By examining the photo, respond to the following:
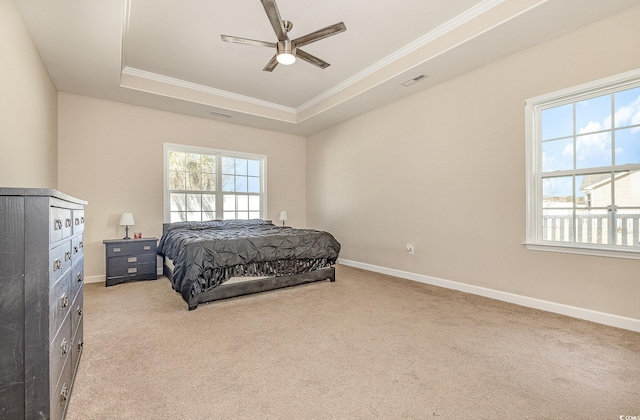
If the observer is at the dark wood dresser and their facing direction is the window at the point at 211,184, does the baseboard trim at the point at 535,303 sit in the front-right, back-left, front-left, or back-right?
front-right

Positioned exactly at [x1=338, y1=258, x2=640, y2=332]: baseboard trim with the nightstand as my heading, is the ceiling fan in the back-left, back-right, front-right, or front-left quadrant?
front-left

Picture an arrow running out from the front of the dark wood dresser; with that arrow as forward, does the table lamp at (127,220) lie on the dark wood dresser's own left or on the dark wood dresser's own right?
on the dark wood dresser's own left

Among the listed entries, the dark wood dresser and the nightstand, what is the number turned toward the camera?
1

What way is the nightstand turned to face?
toward the camera

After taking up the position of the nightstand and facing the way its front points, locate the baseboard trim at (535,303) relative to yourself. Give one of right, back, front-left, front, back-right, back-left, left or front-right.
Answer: front-left

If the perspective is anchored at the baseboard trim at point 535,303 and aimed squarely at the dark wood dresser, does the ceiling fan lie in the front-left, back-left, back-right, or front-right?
front-right

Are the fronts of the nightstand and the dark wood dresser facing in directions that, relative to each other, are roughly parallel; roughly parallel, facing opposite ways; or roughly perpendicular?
roughly perpendicular

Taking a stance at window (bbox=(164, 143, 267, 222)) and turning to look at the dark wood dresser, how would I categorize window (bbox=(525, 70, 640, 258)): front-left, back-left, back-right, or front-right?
front-left

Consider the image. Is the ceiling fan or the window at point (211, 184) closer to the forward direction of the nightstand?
the ceiling fan

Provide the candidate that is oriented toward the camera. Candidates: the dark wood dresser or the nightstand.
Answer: the nightstand

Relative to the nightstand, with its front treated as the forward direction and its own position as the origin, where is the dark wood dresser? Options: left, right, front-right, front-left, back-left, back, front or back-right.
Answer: front

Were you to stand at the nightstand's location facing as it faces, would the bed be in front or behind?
in front

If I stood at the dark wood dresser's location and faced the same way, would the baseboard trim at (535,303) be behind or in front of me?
in front

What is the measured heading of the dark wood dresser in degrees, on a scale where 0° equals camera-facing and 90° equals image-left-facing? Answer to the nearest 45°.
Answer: approximately 270°

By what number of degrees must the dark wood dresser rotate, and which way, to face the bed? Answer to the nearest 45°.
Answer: approximately 45° to its left

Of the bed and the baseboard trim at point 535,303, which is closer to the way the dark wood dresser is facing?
the baseboard trim
